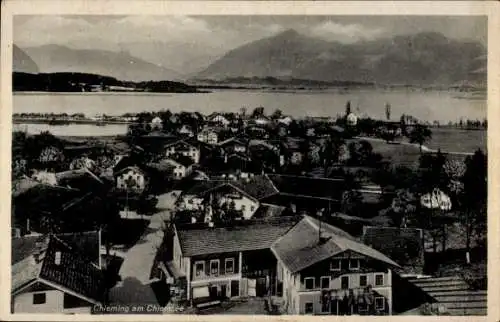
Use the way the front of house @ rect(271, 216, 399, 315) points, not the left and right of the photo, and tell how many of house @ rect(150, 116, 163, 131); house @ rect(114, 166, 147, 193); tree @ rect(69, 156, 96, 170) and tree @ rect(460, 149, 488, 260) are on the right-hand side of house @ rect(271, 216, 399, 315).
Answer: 3

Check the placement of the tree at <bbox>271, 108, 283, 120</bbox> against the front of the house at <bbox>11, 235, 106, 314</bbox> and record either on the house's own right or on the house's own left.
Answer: on the house's own left

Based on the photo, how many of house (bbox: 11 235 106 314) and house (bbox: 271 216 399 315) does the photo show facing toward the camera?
2

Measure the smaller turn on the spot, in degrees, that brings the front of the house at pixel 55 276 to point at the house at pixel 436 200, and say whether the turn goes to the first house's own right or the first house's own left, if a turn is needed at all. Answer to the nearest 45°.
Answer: approximately 90° to the first house's own left

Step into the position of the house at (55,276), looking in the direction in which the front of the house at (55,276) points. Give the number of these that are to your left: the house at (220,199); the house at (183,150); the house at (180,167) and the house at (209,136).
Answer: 4

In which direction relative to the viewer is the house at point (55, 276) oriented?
toward the camera

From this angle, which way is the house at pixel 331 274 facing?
toward the camera
